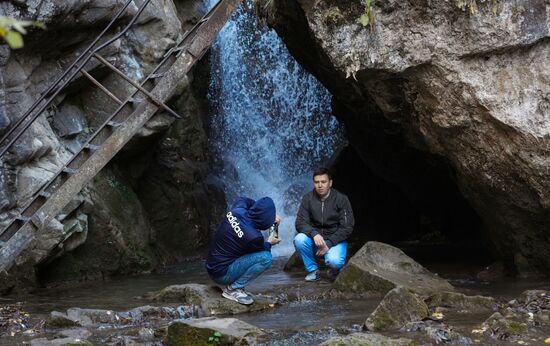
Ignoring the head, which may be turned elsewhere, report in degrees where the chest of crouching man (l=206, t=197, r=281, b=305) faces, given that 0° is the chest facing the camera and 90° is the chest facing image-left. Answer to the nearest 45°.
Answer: approximately 270°

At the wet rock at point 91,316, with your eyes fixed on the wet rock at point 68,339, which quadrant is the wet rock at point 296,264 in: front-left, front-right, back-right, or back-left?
back-left

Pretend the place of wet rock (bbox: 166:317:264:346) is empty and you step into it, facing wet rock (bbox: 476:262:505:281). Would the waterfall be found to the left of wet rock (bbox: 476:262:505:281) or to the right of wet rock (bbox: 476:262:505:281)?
left

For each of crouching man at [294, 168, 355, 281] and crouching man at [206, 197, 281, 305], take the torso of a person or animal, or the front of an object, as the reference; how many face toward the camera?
1

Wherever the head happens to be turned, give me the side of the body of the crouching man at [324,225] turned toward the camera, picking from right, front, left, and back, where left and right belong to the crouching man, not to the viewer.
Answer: front

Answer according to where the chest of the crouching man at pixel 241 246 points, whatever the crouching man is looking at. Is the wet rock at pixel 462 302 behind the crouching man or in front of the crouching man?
in front

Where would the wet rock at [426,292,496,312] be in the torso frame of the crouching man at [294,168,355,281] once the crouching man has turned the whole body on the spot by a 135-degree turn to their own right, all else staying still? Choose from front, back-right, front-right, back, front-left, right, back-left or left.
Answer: back

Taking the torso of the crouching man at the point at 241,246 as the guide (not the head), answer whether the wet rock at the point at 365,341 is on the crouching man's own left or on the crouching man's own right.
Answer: on the crouching man's own right

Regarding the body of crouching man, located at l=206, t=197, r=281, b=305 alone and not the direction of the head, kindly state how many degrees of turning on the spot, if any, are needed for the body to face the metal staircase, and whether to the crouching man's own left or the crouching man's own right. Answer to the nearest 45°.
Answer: approximately 135° to the crouching man's own left

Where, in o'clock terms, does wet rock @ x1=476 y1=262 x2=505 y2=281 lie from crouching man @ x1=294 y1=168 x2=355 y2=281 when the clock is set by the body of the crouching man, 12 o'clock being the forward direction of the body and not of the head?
The wet rock is roughly at 8 o'clock from the crouching man.

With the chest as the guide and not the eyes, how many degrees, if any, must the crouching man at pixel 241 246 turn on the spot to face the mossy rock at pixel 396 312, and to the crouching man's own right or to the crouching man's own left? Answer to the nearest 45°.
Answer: approximately 45° to the crouching man's own right

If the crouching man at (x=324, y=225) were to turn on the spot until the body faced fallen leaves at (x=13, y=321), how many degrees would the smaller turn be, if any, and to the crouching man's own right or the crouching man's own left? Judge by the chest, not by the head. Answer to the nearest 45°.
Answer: approximately 45° to the crouching man's own right
